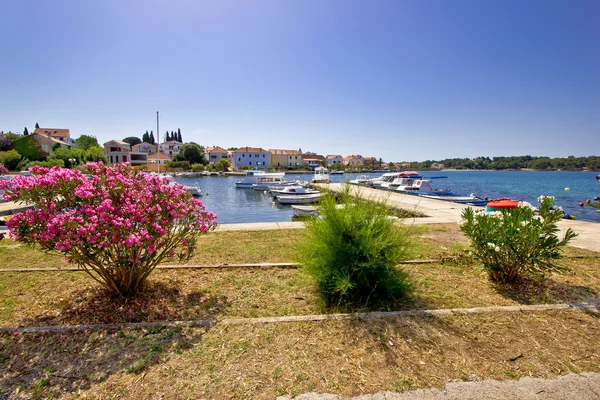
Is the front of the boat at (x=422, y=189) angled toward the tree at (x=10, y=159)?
yes

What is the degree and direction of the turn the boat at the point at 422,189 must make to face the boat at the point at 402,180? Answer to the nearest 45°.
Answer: approximately 45° to its right

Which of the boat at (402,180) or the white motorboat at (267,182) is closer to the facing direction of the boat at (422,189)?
the white motorboat

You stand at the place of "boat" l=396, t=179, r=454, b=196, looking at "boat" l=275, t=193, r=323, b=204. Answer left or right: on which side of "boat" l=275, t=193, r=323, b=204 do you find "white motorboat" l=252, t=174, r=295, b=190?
right

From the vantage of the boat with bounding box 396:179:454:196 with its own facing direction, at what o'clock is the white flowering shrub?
The white flowering shrub is roughly at 9 o'clock from the boat.

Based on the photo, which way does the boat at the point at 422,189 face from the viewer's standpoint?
to the viewer's left

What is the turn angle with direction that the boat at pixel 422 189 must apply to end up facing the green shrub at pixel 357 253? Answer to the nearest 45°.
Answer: approximately 90° to its left
